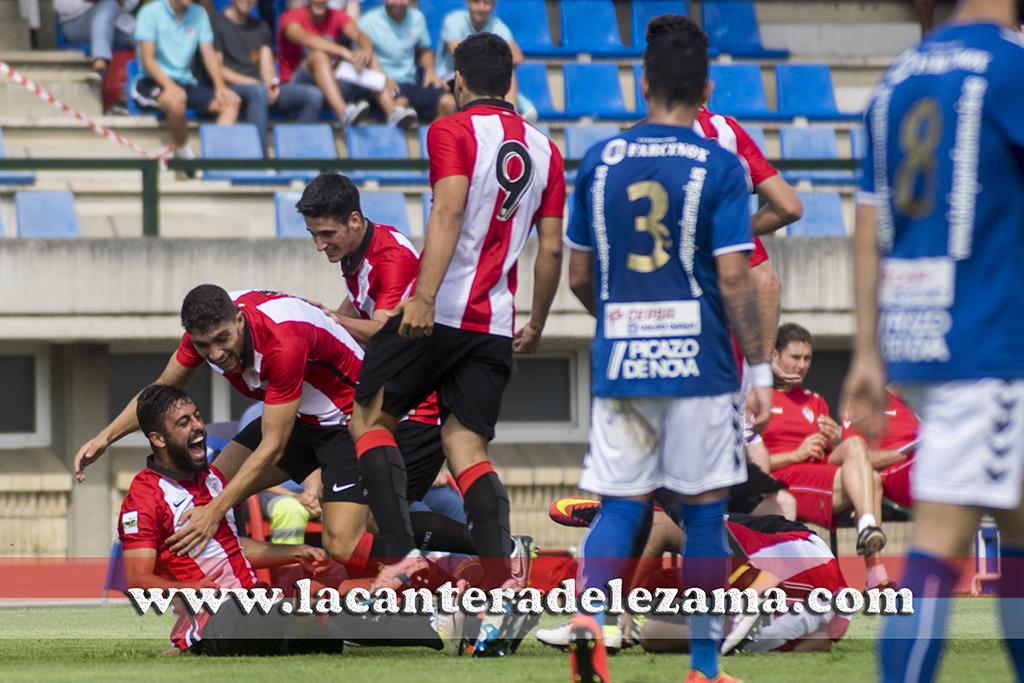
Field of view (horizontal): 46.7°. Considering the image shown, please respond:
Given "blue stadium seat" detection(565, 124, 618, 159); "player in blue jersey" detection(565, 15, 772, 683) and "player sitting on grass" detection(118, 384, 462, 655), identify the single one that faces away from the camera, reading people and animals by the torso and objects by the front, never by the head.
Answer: the player in blue jersey

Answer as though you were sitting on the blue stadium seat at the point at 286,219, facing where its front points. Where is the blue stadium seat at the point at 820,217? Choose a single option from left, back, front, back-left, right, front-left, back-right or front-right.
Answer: left

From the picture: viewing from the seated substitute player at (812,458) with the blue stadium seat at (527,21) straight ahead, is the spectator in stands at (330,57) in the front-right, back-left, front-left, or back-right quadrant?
front-left

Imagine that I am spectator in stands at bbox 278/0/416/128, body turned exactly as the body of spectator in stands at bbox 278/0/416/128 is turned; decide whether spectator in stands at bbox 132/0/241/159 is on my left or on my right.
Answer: on my right

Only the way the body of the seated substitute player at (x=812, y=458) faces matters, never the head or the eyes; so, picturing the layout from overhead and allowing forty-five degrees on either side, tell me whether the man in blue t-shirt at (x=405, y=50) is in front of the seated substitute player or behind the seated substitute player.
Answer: behind

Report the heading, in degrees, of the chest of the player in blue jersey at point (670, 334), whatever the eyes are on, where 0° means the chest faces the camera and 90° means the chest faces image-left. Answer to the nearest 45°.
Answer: approximately 180°

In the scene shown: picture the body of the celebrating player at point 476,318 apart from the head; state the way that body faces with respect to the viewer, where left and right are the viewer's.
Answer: facing away from the viewer and to the left of the viewer

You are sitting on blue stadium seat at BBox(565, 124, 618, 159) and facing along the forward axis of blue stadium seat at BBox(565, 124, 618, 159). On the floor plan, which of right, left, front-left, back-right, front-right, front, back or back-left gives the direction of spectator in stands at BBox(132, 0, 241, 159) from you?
right

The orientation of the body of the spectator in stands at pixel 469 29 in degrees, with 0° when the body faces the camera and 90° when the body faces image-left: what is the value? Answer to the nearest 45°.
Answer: approximately 0°

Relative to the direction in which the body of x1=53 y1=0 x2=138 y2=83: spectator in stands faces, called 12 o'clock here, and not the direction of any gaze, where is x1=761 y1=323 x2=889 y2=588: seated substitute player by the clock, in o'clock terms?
The seated substitute player is roughly at 11 o'clock from the spectator in stands.

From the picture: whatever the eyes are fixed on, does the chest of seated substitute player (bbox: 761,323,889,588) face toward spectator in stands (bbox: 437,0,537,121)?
no

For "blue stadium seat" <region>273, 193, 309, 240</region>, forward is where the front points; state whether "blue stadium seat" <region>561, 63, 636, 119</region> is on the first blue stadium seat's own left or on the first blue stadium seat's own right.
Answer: on the first blue stadium seat's own left

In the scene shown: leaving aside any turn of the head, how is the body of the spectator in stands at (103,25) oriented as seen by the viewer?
toward the camera

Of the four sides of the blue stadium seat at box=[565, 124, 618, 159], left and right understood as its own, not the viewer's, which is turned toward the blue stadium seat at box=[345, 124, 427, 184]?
right

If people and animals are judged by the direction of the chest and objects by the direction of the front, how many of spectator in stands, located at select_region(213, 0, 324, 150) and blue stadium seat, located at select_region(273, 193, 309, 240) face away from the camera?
0

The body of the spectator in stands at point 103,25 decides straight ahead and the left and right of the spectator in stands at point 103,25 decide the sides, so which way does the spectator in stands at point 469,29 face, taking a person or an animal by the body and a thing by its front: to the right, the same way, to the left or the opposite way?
the same way

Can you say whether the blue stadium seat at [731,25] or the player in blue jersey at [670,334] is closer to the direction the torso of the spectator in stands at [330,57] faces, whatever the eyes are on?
the player in blue jersey

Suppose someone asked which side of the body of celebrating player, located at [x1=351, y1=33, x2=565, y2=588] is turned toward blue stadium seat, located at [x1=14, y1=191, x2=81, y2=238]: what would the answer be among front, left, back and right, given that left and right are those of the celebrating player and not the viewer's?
front

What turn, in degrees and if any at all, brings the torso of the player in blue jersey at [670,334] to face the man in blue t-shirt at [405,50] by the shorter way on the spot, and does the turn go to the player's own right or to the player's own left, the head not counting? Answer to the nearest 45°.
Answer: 0° — they already face them

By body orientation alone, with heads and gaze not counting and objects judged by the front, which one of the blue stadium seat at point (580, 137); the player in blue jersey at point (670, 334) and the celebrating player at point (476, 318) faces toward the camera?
the blue stadium seat
